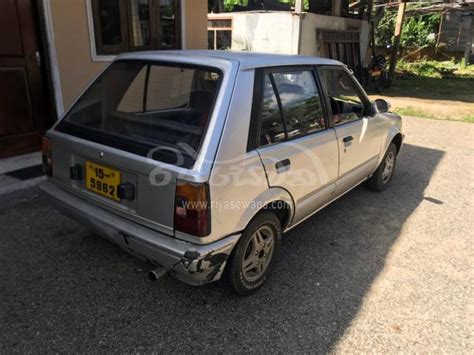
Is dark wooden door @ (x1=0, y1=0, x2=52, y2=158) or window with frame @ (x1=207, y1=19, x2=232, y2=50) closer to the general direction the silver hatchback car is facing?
the window with frame

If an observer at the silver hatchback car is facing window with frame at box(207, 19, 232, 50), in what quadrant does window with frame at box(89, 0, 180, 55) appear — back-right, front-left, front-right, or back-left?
front-left

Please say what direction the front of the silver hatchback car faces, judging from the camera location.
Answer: facing away from the viewer and to the right of the viewer

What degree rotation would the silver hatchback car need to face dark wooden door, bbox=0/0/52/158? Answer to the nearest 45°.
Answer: approximately 90° to its left

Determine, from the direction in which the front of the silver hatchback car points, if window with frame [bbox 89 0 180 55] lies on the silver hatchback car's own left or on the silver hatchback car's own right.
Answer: on the silver hatchback car's own left

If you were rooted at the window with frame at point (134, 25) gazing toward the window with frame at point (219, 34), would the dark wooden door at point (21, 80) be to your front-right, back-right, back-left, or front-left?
back-left

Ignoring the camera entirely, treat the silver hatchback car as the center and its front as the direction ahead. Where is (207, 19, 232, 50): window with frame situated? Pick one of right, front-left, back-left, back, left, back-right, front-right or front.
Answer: front-left
